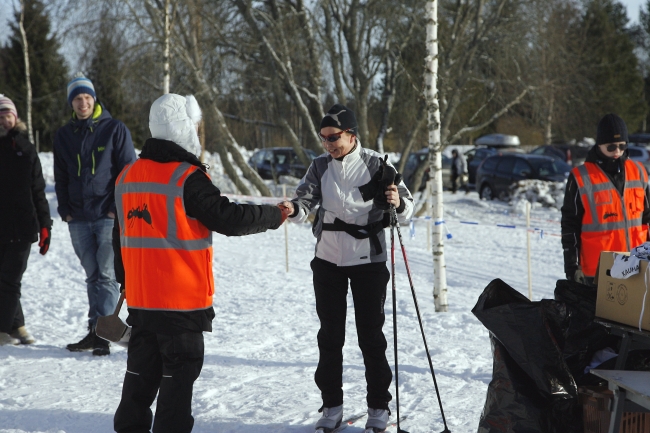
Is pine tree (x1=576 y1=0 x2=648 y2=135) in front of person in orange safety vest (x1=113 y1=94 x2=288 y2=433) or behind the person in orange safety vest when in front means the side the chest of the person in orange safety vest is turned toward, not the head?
in front

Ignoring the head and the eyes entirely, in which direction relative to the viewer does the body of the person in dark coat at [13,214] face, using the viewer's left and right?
facing the viewer

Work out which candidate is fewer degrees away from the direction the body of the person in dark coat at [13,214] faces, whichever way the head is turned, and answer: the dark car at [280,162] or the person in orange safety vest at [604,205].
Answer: the person in orange safety vest

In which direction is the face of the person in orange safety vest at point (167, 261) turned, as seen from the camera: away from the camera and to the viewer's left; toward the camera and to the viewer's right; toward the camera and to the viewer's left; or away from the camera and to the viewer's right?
away from the camera and to the viewer's right

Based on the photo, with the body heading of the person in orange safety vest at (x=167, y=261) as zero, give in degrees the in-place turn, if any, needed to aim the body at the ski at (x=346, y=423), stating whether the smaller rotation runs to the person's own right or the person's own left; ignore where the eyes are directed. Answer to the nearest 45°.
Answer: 0° — they already face it

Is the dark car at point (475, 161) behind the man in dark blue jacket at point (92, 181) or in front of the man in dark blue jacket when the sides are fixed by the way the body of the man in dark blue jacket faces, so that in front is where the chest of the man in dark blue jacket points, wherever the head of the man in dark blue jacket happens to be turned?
behind

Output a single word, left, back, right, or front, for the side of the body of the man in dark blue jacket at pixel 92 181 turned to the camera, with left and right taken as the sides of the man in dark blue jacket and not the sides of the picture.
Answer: front

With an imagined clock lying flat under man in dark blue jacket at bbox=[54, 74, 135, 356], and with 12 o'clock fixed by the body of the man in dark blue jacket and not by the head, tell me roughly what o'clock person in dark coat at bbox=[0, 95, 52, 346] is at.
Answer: The person in dark coat is roughly at 4 o'clock from the man in dark blue jacket.

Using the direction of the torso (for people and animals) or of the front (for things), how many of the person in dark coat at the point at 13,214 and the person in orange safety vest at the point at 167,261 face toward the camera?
1

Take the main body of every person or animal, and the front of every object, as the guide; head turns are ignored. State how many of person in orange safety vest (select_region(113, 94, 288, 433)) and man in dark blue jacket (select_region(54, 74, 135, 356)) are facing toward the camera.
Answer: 1

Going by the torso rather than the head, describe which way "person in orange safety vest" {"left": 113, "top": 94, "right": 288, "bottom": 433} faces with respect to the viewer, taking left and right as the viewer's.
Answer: facing away from the viewer and to the right of the viewer

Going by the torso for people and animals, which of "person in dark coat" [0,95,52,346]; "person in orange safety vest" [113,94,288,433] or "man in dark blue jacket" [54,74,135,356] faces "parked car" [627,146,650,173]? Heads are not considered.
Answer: the person in orange safety vest

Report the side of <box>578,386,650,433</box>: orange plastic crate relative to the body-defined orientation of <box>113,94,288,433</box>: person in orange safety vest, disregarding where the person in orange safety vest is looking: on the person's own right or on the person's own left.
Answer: on the person's own right

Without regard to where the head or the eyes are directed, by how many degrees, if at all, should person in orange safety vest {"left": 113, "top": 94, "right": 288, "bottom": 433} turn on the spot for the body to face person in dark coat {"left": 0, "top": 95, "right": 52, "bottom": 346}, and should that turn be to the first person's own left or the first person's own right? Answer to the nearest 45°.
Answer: approximately 90° to the first person's own left
